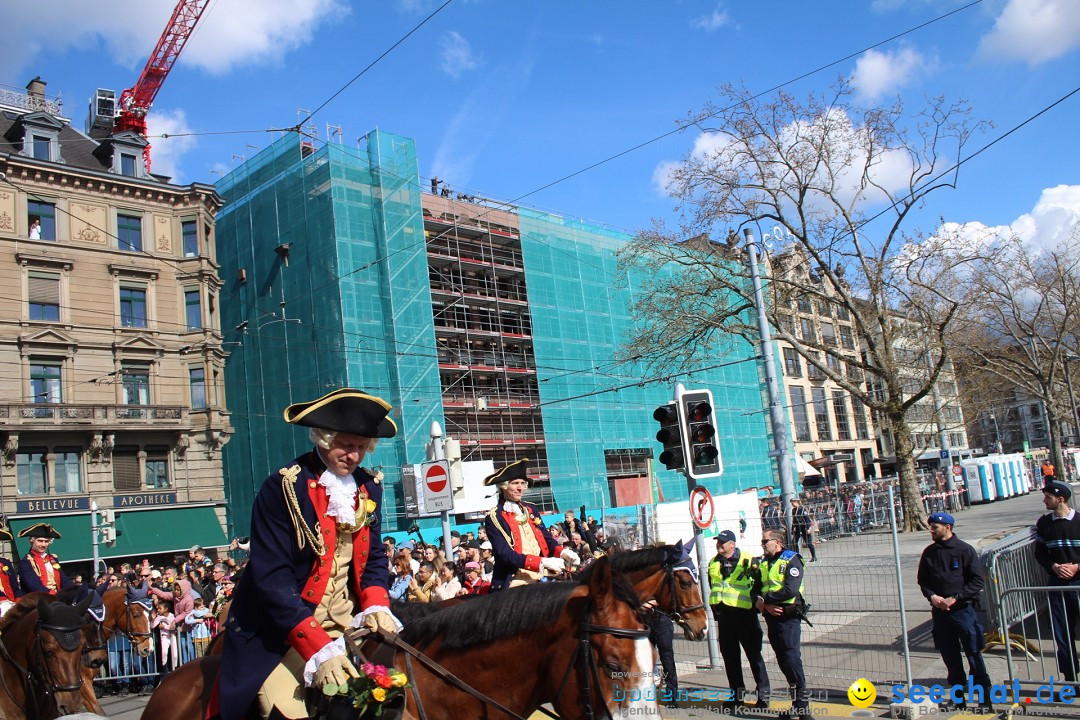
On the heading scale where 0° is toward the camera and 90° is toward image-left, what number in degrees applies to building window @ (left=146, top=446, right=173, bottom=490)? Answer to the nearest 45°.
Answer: approximately 0°

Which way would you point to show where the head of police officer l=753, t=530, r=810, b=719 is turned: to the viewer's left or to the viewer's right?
to the viewer's left

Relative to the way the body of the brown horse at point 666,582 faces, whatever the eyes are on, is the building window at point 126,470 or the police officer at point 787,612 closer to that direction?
the police officer

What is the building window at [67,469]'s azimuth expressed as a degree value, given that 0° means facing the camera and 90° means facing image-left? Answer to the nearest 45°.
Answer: approximately 0°

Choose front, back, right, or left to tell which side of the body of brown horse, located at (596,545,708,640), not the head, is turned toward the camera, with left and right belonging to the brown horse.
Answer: right
